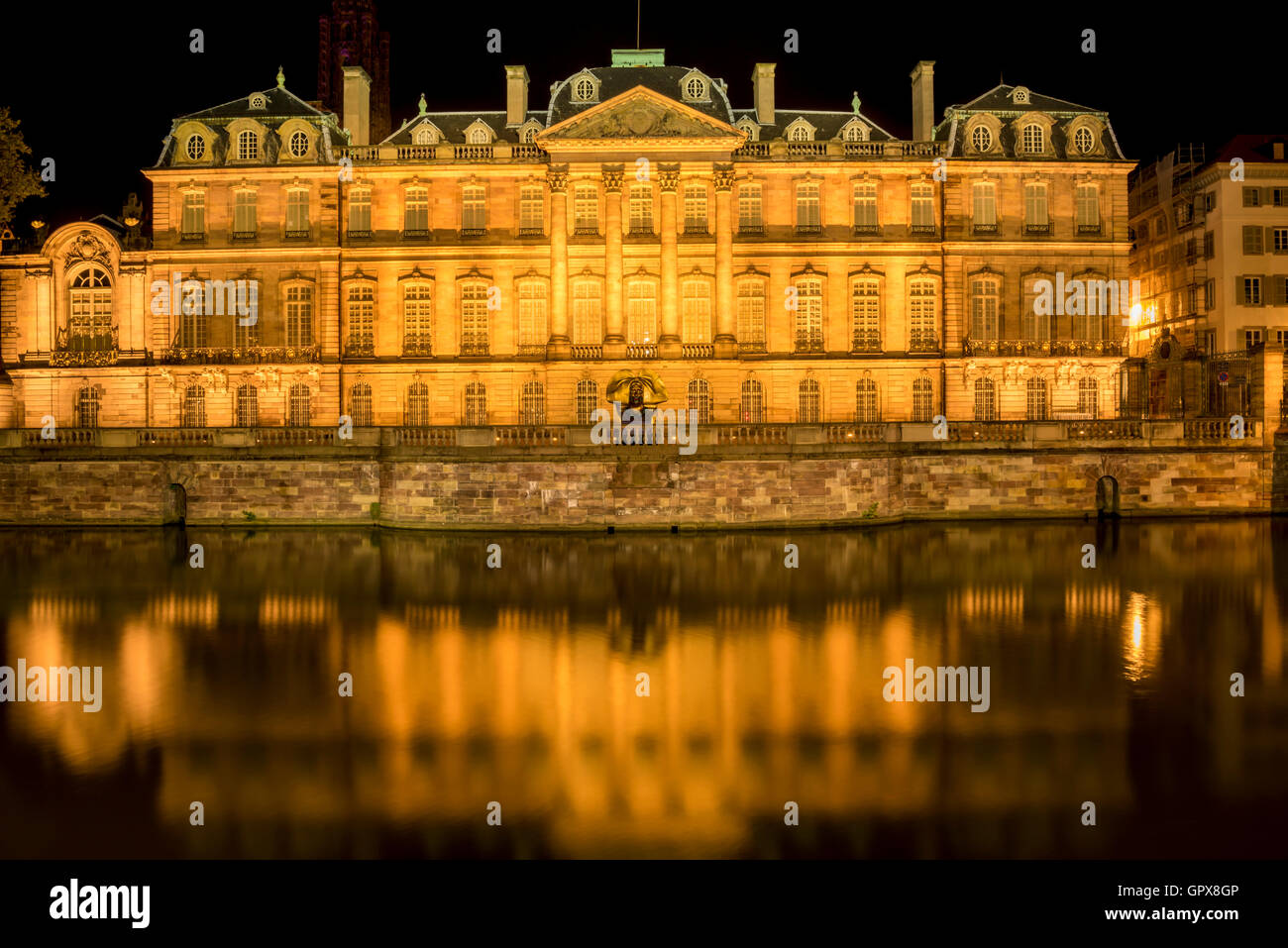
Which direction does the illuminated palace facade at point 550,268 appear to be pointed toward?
toward the camera

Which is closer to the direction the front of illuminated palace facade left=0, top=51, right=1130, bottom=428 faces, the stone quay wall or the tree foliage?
the stone quay wall

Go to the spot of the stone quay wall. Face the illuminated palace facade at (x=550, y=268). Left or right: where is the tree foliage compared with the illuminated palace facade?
left

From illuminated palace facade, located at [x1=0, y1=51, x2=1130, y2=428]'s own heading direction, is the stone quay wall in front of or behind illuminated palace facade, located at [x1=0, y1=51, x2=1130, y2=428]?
in front

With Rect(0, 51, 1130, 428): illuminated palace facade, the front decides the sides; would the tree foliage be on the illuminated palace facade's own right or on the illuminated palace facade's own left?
on the illuminated palace facade's own right
